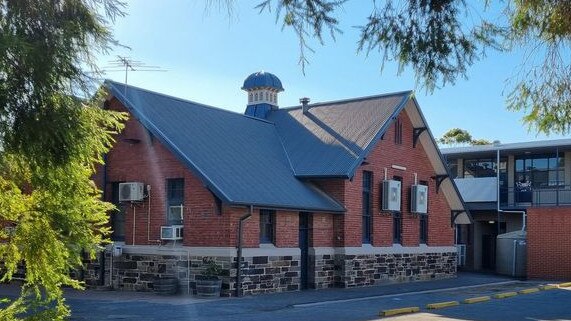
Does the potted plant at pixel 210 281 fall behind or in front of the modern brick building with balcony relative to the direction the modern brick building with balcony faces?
in front

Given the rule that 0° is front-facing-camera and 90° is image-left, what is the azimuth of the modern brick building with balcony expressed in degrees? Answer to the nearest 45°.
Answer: approximately 0°

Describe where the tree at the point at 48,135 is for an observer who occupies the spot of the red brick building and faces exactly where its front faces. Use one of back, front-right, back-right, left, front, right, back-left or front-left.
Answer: front-right

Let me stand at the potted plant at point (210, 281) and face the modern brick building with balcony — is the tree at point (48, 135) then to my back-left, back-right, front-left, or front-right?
back-right

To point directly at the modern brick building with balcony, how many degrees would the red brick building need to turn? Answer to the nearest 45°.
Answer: approximately 90° to its left

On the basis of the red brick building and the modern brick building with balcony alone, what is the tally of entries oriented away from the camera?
0

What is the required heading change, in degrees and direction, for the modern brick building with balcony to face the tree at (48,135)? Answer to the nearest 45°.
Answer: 0° — it already faces it

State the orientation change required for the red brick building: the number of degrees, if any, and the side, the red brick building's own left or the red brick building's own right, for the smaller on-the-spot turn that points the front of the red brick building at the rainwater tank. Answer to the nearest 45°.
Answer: approximately 90° to the red brick building's own left
